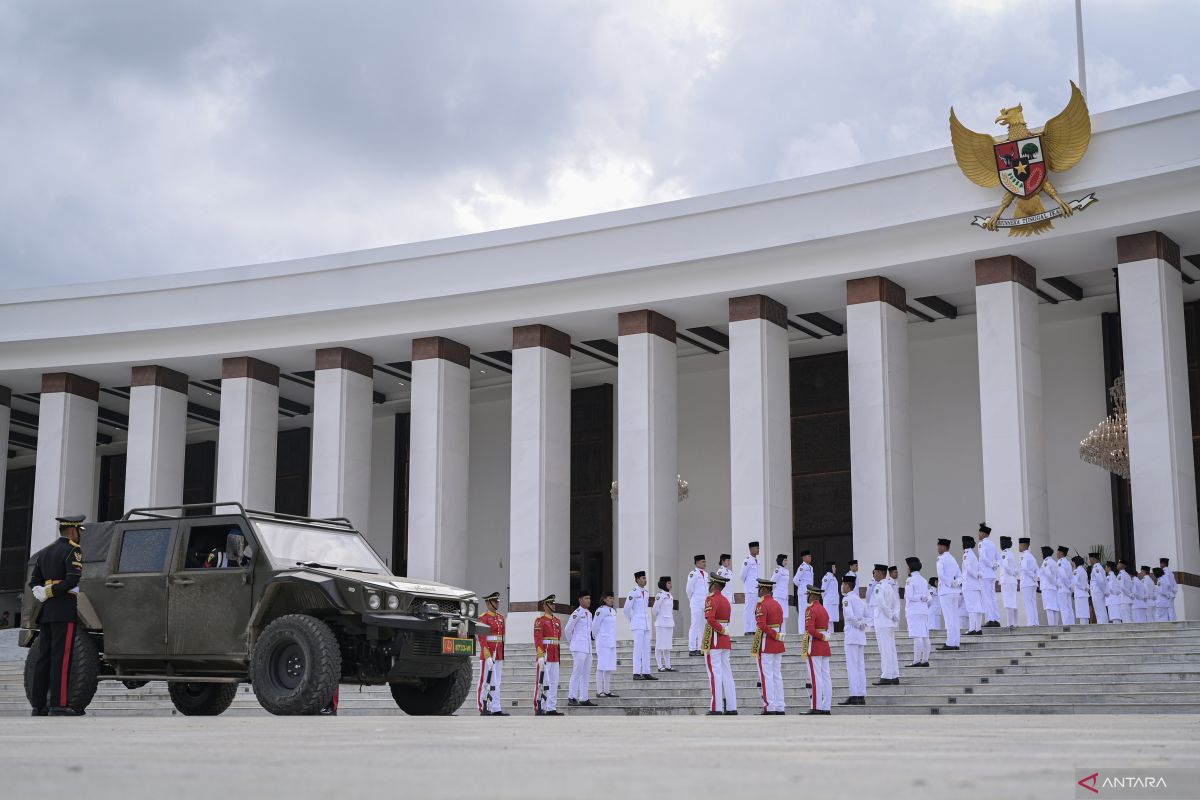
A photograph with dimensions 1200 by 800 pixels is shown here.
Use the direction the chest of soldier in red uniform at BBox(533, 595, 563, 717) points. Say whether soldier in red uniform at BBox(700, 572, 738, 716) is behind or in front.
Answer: in front

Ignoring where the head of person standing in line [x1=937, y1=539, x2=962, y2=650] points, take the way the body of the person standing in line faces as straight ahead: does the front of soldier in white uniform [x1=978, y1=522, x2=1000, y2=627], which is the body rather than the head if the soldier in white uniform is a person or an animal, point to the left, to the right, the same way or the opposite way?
the same way

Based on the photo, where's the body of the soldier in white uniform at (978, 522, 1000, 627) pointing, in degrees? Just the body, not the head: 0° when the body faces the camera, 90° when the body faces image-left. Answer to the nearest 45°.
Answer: approximately 90°

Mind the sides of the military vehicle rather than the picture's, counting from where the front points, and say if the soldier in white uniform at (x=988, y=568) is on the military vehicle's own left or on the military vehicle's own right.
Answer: on the military vehicle's own left

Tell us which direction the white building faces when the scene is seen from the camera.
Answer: facing the viewer and to the left of the viewer

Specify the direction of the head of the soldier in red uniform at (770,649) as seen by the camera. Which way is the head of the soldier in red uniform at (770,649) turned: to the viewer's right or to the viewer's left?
to the viewer's left

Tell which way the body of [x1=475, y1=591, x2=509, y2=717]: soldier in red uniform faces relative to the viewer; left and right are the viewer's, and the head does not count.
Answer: facing the viewer and to the right of the viewer

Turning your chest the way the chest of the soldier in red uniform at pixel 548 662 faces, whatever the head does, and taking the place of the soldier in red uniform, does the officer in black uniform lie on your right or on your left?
on your right

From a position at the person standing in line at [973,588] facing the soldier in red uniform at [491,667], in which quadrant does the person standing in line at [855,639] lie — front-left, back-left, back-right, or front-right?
front-left
